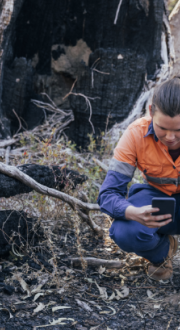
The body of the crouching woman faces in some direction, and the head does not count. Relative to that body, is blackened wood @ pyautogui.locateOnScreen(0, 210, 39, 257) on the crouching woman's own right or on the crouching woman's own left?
on the crouching woman's own right
